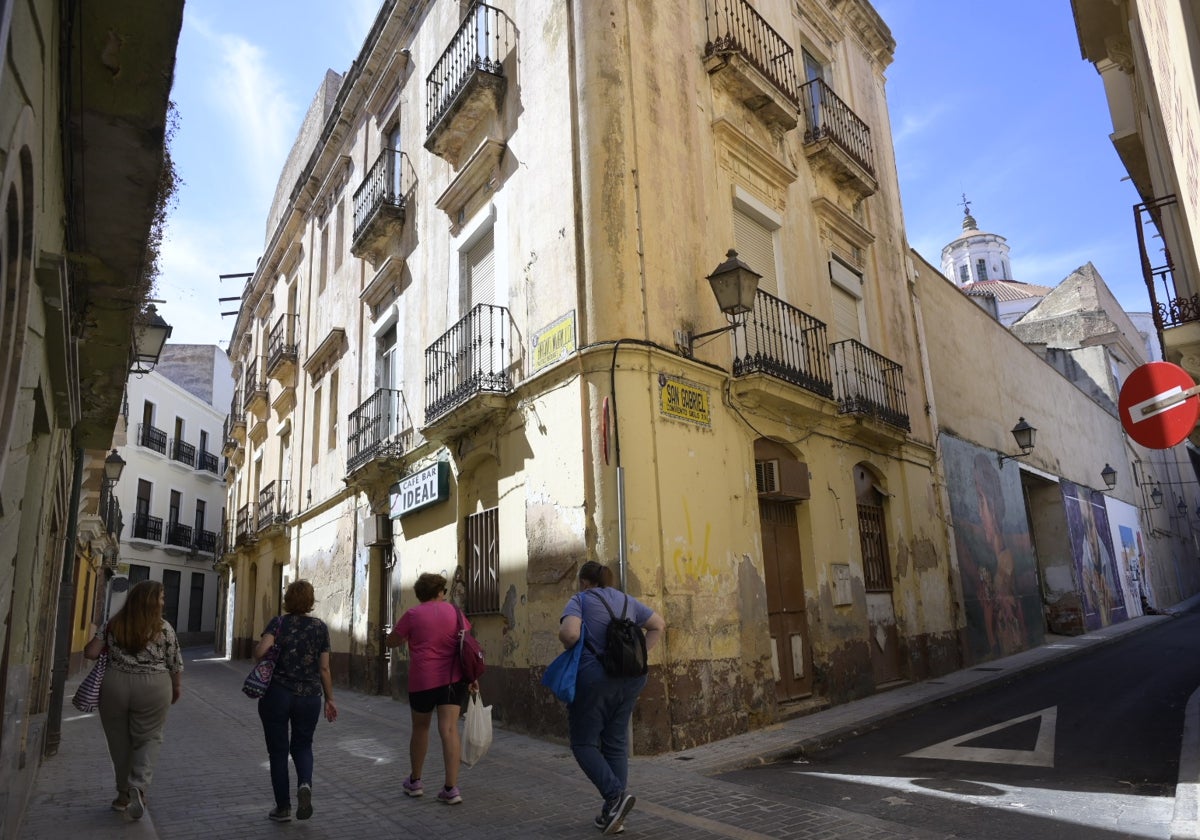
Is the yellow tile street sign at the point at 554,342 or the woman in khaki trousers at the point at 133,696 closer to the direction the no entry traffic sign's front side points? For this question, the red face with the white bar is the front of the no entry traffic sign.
the woman in khaki trousers

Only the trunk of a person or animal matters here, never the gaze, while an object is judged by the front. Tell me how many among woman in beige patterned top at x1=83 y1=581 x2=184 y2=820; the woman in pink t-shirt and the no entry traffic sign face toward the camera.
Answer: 1

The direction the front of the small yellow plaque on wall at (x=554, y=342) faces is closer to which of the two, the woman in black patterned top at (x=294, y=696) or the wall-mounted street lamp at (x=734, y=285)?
the woman in black patterned top

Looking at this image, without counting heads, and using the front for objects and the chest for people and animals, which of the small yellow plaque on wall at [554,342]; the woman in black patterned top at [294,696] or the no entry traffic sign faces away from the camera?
the woman in black patterned top

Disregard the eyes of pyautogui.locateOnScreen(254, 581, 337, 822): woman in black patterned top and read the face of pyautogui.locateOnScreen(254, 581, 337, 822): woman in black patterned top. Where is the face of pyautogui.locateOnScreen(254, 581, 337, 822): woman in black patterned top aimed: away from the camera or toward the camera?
away from the camera

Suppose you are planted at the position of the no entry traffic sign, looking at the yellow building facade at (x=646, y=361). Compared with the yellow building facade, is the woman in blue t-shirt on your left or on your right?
left

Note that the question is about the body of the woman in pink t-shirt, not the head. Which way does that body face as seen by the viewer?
away from the camera

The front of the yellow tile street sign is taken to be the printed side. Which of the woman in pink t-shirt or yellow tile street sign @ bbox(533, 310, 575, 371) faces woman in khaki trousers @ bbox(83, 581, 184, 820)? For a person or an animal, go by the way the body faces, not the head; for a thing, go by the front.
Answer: the yellow tile street sign

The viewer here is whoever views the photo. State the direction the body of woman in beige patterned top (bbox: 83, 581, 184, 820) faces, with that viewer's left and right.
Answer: facing away from the viewer

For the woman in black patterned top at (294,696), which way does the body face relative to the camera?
away from the camera

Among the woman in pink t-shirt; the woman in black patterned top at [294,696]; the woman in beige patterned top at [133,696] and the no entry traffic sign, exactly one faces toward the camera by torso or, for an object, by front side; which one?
the no entry traffic sign

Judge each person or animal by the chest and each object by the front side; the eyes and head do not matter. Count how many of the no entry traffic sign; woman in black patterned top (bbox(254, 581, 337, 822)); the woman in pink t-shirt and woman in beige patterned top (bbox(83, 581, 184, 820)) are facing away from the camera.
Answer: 3

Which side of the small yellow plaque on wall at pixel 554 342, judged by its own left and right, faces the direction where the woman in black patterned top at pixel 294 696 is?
front
